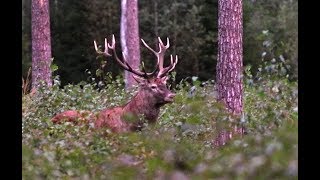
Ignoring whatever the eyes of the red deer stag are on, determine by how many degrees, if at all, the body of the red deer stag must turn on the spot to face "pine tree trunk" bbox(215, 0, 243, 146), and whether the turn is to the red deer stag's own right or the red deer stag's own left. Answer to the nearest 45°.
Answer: approximately 45° to the red deer stag's own right

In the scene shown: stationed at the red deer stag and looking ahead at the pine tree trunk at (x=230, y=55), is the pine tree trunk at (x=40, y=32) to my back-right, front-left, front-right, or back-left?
back-left

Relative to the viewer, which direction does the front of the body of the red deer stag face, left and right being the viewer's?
facing to the right of the viewer

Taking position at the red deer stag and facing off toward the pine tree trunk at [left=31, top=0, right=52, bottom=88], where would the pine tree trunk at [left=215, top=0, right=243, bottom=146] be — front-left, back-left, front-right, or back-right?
back-right
